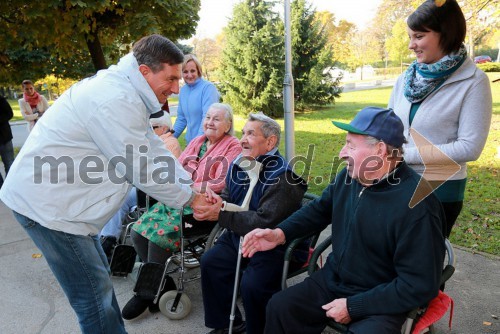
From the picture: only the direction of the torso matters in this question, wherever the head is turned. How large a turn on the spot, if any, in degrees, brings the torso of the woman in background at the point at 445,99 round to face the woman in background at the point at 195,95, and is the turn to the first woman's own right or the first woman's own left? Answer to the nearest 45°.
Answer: approximately 90° to the first woman's own right

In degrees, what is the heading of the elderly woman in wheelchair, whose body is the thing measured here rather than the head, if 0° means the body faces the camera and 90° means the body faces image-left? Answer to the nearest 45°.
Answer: approximately 45°

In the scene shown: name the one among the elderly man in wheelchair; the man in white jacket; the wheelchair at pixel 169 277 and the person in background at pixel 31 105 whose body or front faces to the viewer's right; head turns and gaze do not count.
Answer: the man in white jacket

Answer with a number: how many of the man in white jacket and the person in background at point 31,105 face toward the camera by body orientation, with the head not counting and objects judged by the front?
1

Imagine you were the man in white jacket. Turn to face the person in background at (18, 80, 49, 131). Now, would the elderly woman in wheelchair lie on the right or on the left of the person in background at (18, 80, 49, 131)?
right

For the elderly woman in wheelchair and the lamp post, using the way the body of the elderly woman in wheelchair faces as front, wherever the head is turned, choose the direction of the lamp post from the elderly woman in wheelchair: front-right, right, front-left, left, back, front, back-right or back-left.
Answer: back

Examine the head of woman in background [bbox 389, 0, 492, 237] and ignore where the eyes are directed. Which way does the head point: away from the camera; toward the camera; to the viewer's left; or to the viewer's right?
to the viewer's left

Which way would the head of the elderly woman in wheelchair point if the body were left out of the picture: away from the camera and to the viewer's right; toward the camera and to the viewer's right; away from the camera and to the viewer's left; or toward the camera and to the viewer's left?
toward the camera and to the viewer's left

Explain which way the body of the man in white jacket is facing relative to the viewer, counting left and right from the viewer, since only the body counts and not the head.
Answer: facing to the right of the viewer

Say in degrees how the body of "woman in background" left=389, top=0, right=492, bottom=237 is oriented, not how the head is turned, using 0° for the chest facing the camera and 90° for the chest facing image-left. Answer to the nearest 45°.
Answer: approximately 45°

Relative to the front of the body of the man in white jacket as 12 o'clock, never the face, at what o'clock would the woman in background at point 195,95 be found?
The woman in background is roughly at 10 o'clock from the man in white jacket.

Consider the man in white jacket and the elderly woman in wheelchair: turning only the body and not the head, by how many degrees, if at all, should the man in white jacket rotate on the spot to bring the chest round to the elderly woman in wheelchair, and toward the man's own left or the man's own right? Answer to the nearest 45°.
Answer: approximately 45° to the man's own left

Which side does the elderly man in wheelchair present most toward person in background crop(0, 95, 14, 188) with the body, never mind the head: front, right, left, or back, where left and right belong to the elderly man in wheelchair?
right
